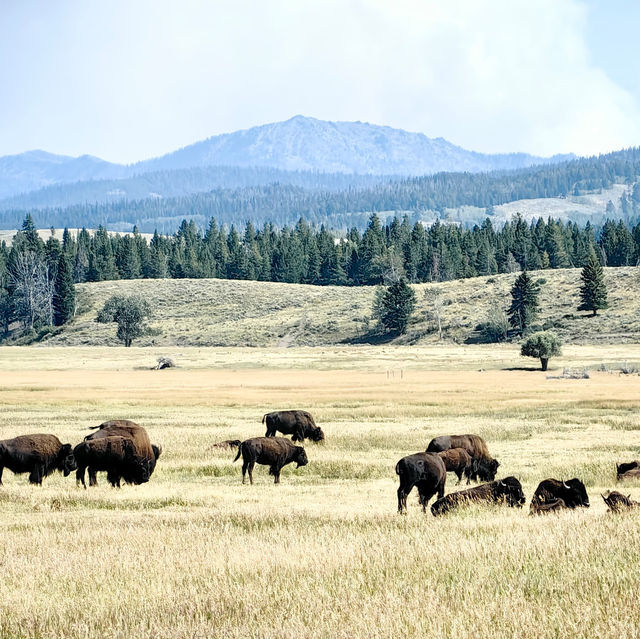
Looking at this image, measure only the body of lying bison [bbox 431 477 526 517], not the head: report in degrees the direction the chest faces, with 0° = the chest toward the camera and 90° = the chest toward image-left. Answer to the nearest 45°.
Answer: approximately 270°

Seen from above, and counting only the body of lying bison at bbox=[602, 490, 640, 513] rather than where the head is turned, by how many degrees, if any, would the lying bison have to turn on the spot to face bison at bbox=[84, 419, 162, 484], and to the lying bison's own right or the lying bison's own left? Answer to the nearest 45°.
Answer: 0° — it already faces it

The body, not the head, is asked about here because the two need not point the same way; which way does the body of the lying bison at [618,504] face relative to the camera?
to the viewer's left

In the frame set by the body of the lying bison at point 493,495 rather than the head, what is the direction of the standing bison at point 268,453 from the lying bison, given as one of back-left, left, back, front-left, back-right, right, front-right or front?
back-left

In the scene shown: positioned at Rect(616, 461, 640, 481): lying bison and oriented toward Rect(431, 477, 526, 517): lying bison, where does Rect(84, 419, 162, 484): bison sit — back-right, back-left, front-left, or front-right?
front-right

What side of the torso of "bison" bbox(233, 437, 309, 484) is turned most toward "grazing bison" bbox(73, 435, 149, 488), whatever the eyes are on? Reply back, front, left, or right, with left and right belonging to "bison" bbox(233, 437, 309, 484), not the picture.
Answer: back

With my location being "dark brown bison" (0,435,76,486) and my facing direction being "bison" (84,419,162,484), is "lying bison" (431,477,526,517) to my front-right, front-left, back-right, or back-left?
front-right

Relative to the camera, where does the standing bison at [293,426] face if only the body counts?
to the viewer's right

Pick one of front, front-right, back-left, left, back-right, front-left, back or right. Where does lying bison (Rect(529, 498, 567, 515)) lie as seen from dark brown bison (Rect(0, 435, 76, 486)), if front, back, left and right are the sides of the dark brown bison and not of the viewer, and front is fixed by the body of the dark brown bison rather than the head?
front-right

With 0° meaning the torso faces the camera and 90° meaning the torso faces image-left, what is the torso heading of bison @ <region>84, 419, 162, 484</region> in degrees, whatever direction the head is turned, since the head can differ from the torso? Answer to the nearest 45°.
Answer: approximately 270°

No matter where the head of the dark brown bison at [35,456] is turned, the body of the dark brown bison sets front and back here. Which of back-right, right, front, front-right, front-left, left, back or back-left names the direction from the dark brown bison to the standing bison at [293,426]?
front-left

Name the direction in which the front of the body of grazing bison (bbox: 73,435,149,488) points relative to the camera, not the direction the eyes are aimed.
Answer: to the viewer's right

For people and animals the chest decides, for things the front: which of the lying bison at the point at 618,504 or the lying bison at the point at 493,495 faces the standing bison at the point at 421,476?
the lying bison at the point at 618,504

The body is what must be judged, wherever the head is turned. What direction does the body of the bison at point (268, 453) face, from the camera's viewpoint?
to the viewer's right

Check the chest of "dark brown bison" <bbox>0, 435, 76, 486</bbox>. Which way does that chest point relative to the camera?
to the viewer's right

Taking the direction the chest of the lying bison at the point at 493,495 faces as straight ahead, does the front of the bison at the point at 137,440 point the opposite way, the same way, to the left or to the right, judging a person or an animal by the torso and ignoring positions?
the same way
